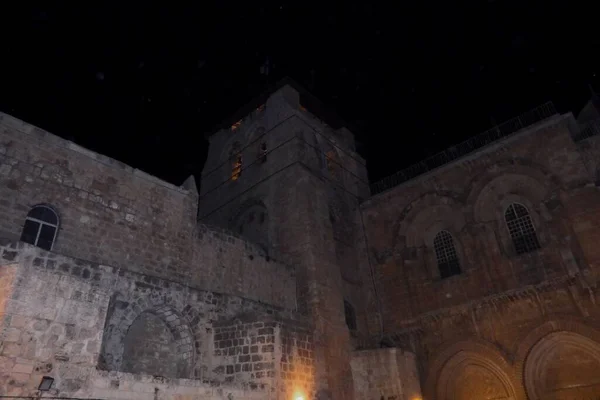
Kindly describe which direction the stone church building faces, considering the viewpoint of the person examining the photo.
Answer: facing the viewer and to the left of the viewer
